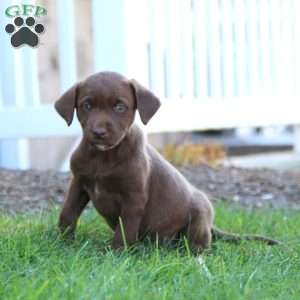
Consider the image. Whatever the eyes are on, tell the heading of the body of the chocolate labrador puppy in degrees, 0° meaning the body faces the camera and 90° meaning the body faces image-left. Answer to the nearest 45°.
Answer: approximately 45°

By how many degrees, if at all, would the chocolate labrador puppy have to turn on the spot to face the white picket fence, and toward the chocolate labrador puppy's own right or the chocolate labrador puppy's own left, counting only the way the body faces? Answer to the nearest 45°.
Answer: approximately 135° to the chocolate labrador puppy's own right
